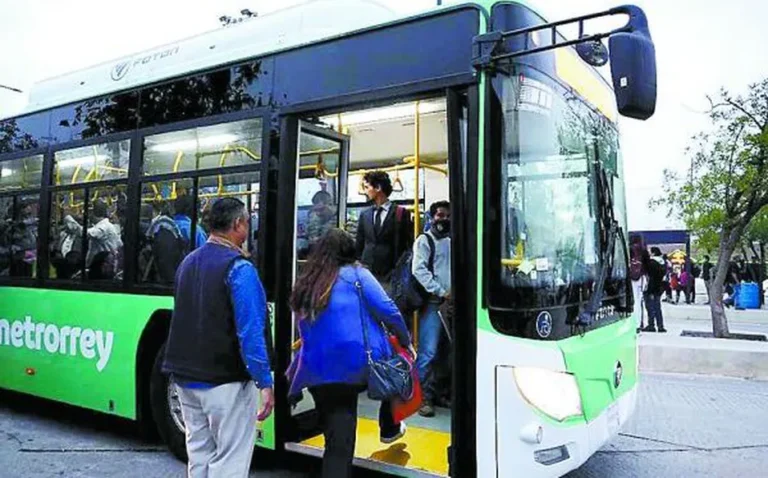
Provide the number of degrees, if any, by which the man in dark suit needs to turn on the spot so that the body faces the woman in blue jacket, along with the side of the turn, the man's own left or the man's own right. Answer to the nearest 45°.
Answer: approximately 45° to the man's own left

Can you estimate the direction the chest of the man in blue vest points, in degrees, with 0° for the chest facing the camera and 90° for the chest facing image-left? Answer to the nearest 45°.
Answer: approximately 225°

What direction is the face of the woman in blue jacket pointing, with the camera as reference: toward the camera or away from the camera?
away from the camera

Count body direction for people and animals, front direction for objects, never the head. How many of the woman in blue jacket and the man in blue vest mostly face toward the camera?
0

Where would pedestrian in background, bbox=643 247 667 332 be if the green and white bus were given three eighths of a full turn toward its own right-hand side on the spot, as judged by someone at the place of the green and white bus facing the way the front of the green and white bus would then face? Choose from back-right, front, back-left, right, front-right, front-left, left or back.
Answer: back-right

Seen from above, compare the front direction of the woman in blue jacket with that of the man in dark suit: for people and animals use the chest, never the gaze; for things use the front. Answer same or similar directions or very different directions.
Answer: very different directions

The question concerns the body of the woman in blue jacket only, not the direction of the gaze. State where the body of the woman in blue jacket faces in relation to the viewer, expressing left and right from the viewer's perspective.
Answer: facing away from the viewer and to the right of the viewer

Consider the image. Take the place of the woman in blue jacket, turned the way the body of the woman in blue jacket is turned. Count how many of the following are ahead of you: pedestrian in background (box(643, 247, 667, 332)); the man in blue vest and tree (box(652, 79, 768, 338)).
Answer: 2

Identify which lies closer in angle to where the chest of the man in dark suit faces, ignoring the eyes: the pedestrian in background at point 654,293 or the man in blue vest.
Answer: the man in blue vest

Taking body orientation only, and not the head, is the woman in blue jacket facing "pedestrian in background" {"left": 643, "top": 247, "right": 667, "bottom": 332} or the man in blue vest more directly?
the pedestrian in background

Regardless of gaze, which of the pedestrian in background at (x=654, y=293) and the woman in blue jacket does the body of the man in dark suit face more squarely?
the woman in blue jacket

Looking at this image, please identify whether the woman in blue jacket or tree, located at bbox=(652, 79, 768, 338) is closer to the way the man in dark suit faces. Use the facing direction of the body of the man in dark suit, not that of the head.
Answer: the woman in blue jacket

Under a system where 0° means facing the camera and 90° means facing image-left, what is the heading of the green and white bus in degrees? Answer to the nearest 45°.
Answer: approximately 315°

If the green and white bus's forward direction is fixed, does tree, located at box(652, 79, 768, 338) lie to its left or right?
on its left
